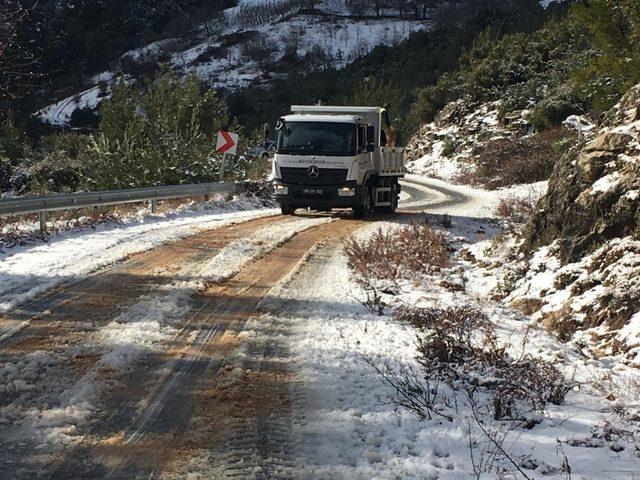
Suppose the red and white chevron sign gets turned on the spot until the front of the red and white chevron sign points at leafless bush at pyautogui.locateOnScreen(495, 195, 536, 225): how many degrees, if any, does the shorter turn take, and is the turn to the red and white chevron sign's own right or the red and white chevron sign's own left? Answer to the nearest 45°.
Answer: approximately 45° to the red and white chevron sign's own left

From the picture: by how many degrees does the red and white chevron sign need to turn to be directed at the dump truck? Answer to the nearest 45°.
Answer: approximately 45° to its left

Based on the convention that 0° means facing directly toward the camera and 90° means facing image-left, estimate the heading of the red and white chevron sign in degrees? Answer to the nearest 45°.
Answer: approximately 0°

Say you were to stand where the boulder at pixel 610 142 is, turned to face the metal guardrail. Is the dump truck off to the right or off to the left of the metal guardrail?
right

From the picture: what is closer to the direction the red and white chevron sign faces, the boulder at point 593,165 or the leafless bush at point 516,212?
the boulder
